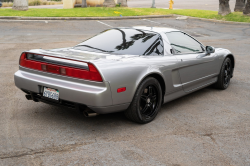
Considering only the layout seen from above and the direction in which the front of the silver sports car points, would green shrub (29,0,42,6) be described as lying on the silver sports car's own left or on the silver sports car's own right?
on the silver sports car's own left

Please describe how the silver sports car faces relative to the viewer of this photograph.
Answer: facing away from the viewer and to the right of the viewer
